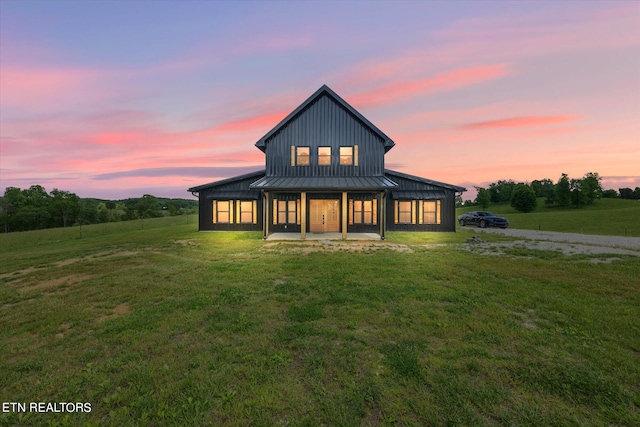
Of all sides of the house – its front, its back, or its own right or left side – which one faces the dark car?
left

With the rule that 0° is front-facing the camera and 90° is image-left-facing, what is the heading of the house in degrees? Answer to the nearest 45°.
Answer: approximately 0°
